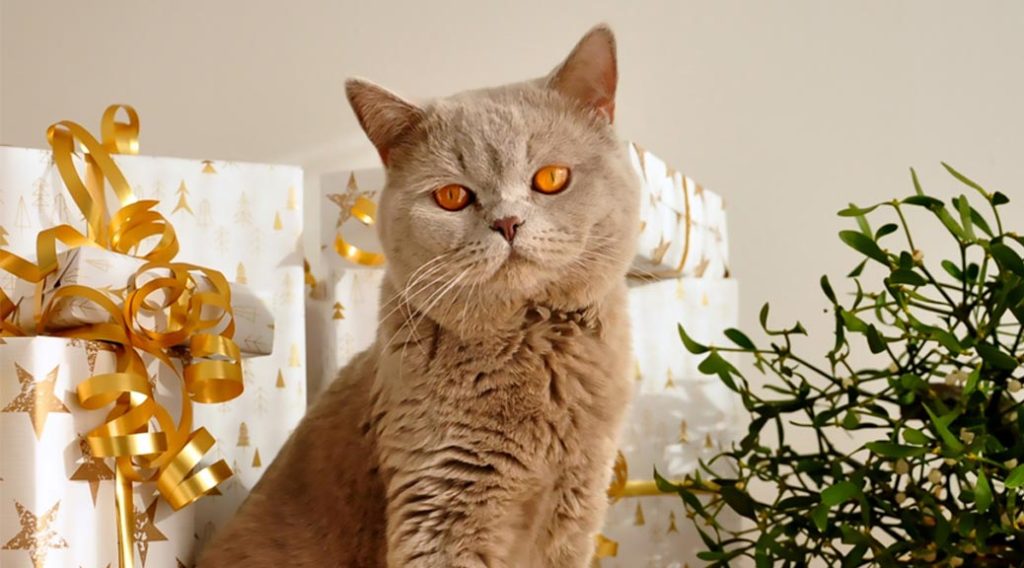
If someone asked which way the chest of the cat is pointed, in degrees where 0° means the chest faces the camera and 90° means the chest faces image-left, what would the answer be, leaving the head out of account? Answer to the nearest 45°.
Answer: approximately 315°

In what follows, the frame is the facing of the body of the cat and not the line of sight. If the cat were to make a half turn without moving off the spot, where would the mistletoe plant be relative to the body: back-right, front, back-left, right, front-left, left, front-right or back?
back-right
